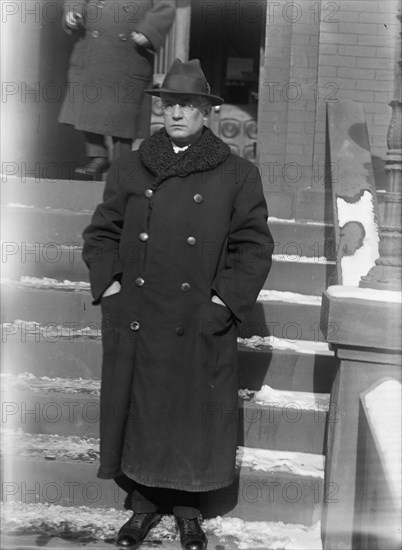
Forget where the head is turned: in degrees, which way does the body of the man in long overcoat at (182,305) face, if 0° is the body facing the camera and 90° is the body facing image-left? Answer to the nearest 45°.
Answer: approximately 0°

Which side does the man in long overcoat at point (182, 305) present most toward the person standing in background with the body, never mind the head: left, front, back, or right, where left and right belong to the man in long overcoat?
back
